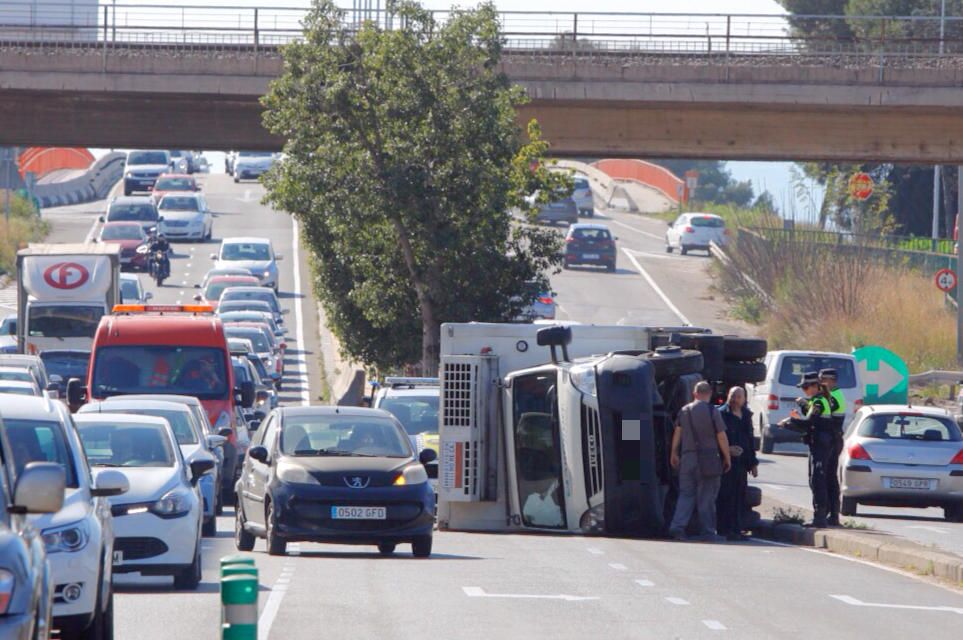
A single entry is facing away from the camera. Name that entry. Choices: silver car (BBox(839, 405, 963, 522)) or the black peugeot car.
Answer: the silver car

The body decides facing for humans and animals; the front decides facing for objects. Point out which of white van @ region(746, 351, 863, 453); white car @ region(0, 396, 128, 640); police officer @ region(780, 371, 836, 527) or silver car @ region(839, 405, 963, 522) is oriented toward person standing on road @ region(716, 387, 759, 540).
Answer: the police officer

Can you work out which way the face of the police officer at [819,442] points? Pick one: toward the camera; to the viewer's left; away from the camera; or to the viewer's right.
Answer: to the viewer's left

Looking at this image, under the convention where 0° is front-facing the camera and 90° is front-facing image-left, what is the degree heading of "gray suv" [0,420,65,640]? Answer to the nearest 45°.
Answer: approximately 0°

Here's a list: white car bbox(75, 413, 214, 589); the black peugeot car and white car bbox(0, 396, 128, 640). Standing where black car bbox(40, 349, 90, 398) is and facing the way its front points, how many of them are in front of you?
3

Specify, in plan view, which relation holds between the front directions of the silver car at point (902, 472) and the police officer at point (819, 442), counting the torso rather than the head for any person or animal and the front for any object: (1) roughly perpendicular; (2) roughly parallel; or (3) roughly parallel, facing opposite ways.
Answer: roughly perpendicular

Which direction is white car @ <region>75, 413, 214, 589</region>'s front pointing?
toward the camera

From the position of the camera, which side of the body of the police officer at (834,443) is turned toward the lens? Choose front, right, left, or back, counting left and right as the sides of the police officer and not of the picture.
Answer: left

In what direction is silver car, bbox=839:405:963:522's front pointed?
away from the camera

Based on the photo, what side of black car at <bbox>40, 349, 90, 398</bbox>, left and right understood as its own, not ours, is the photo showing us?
front

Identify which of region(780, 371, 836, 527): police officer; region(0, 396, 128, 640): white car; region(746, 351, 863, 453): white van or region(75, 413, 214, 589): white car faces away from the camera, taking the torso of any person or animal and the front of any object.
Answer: the white van

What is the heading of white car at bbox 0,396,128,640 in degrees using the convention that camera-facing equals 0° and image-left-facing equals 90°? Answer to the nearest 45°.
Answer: approximately 0°

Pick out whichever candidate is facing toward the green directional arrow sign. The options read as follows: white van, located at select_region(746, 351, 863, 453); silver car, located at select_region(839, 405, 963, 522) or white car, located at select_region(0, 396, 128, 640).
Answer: the silver car

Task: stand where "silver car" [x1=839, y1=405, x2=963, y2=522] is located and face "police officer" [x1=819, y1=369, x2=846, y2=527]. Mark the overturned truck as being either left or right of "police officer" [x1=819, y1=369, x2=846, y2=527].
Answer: right

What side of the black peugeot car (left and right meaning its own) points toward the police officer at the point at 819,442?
left

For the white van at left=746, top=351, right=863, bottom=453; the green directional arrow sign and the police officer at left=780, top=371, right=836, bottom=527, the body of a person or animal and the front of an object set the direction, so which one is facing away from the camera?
the white van

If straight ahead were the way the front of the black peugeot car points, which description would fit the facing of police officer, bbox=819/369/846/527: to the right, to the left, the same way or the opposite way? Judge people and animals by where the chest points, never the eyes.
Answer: to the right
